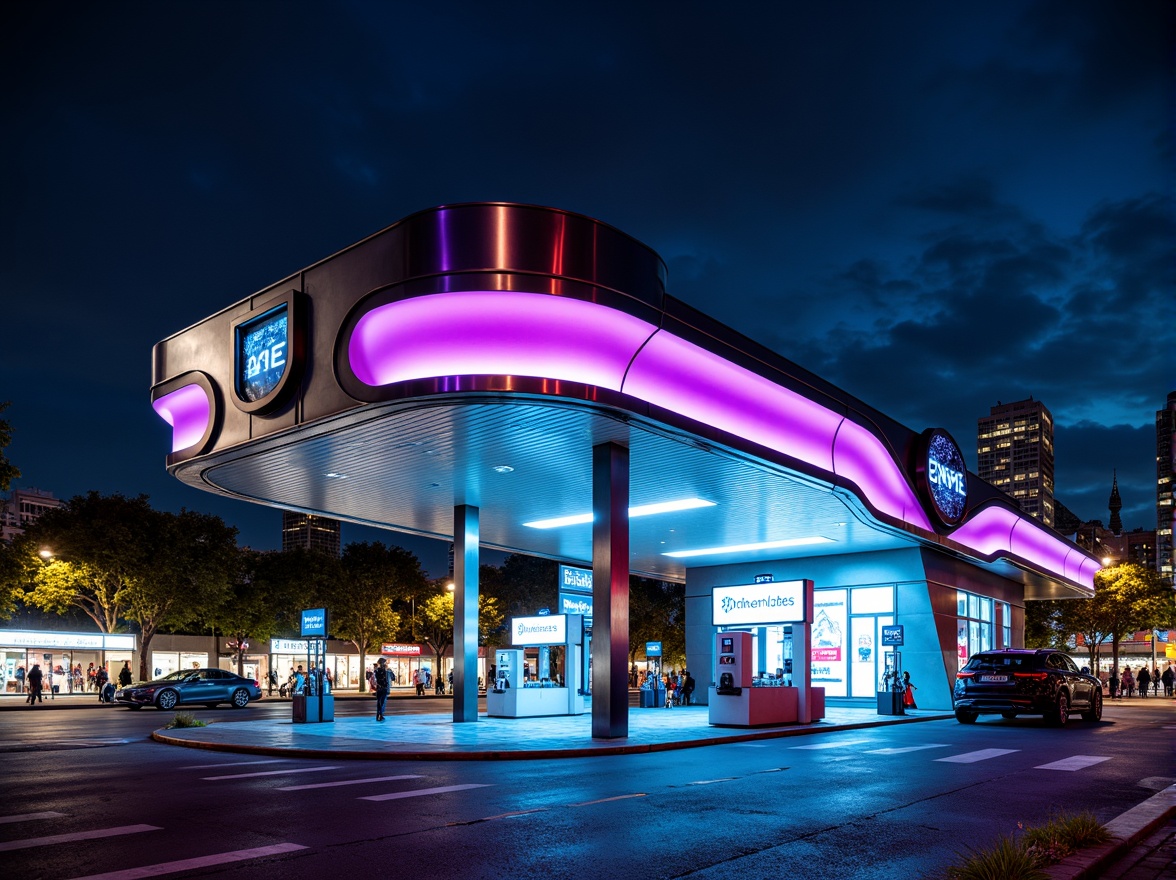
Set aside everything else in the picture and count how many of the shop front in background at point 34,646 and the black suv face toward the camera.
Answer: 1

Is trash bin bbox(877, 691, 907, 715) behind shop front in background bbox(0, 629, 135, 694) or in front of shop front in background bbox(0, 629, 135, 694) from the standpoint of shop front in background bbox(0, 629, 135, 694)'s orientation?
in front

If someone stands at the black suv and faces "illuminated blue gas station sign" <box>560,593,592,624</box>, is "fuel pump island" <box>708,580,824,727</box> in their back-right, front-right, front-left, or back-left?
front-left

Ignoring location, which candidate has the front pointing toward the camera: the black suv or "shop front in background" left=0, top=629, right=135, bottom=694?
the shop front in background

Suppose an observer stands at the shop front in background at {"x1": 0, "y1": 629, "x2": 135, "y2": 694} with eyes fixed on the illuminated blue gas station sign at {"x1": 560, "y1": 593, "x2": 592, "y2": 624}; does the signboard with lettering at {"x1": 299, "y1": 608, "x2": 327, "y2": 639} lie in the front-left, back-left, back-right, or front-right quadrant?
front-right

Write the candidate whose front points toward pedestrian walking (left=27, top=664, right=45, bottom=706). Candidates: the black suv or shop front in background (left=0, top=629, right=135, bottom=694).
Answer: the shop front in background

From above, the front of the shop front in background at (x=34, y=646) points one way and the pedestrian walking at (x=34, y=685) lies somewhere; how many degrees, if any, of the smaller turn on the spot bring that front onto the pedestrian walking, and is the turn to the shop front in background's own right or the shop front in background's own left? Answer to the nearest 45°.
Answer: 0° — it already faces them

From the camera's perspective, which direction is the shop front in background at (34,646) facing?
toward the camera

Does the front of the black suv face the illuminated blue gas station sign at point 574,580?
no

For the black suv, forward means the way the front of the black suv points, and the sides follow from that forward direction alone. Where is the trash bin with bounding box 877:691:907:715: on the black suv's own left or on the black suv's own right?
on the black suv's own left

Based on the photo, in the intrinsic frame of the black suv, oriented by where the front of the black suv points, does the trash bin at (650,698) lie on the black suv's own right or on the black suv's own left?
on the black suv's own left

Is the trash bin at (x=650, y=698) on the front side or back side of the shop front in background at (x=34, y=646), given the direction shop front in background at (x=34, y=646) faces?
on the front side
